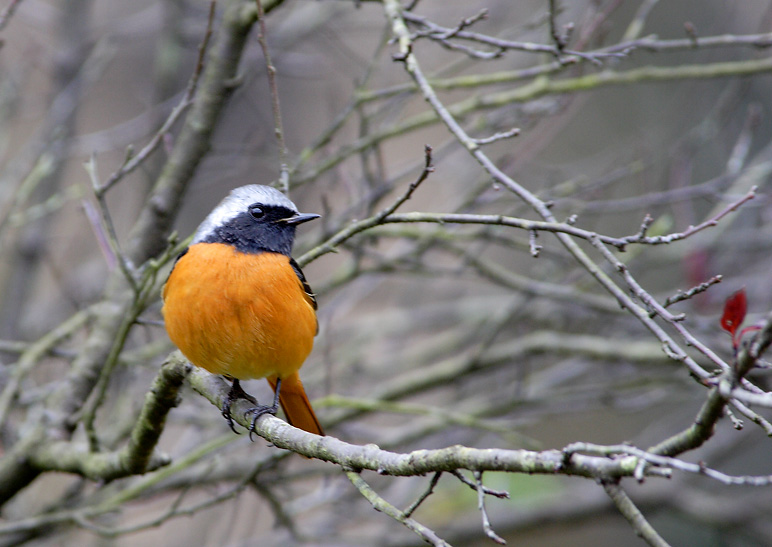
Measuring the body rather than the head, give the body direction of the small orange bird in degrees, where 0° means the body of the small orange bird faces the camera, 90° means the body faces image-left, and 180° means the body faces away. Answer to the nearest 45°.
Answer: approximately 45°

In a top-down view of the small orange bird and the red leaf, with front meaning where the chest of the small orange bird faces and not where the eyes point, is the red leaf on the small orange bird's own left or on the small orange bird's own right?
on the small orange bird's own left

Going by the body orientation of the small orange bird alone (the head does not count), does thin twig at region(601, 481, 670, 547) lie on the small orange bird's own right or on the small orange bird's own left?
on the small orange bird's own left
